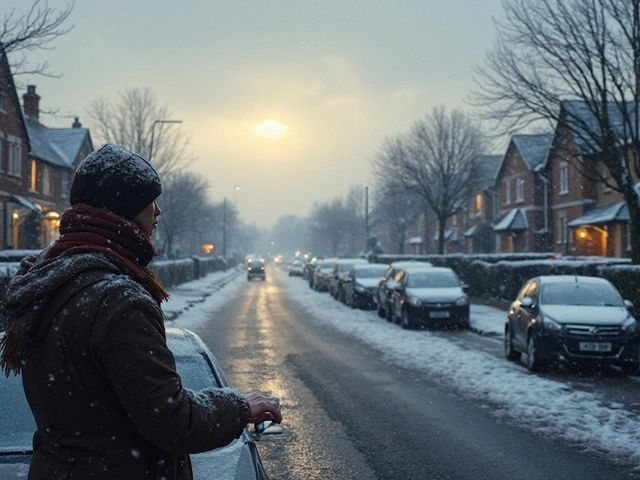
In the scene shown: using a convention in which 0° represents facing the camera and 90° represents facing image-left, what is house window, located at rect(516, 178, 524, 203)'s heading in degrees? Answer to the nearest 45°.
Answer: approximately 45°

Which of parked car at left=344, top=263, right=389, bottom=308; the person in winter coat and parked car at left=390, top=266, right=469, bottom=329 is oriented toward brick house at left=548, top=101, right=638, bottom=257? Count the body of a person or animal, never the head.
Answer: the person in winter coat

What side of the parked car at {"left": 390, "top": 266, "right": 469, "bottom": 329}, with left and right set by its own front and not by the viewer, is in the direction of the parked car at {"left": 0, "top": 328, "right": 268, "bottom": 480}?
front

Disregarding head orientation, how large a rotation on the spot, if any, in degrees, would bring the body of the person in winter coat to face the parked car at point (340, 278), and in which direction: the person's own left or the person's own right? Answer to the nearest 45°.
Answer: approximately 45° to the person's own left

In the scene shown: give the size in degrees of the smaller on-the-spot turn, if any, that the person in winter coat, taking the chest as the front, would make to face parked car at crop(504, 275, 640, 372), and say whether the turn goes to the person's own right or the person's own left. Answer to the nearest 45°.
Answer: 0° — they already face it

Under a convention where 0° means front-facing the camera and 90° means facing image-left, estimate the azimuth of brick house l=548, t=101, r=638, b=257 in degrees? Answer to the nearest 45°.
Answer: approximately 45°

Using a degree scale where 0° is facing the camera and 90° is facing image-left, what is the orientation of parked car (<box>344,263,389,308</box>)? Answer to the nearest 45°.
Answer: approximately 0°

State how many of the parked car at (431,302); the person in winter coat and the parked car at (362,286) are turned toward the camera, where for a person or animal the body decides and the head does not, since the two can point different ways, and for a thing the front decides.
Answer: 2

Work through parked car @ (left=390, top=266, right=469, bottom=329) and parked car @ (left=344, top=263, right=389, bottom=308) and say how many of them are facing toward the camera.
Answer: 2

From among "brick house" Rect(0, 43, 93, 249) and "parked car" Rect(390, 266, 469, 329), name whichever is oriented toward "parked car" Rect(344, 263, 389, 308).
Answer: the brick house

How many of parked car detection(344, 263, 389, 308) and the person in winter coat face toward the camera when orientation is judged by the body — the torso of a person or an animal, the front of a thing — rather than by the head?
1

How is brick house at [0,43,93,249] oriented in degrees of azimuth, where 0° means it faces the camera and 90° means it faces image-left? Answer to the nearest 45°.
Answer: approximately 315°

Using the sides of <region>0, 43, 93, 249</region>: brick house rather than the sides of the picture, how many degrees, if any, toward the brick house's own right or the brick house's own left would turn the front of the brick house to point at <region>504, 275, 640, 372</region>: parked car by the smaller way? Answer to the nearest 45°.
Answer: approximately 45° to the brick house's own right

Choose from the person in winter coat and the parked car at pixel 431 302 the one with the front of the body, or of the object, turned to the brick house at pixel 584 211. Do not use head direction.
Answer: the person in winter coat
